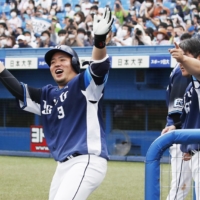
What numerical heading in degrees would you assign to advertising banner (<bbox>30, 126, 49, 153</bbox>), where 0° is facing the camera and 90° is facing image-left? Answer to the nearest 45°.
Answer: approximately 0°

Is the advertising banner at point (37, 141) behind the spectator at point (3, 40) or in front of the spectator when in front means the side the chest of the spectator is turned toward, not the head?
in front

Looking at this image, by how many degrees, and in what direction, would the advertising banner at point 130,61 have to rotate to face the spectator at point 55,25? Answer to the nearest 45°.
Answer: approximately 135° to its right

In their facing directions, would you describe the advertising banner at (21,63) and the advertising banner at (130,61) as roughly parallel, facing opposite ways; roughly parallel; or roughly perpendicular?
roughly parallel

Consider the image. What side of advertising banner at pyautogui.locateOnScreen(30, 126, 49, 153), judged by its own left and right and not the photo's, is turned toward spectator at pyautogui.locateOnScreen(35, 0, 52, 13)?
back

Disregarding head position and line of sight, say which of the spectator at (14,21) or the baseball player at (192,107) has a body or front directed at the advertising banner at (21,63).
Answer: the spectator

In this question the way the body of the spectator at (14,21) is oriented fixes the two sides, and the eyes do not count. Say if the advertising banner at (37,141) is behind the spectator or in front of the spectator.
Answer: in front

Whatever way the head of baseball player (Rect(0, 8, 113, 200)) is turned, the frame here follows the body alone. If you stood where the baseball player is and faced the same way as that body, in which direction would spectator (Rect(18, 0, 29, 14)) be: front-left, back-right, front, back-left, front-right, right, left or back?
back-right

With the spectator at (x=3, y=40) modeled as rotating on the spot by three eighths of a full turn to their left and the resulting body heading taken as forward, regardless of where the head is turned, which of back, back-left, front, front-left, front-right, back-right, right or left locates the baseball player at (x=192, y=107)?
back-right

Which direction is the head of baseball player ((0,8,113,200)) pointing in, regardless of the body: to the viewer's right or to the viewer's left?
to the viewer's left

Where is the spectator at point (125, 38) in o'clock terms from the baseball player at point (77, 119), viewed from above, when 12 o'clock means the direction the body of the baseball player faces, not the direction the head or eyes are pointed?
The spectator is roughly at 5 o'clock from the baseball player.

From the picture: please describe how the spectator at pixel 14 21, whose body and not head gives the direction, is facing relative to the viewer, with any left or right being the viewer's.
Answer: facing the viewer

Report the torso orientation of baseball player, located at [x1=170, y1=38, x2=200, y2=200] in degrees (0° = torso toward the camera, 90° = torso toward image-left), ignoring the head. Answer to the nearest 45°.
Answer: approximately 45°

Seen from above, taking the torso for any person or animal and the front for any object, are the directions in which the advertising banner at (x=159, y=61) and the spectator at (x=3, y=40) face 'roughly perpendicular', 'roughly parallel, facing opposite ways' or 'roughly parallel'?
roughly parallel

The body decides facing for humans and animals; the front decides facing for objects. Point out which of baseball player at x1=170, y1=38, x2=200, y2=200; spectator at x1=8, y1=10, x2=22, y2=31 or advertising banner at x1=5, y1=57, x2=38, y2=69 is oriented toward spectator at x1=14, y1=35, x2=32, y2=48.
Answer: spectator at x1=8, y1=10, x2=22, y2=31

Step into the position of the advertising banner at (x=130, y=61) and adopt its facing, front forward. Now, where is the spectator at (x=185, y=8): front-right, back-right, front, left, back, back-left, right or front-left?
back-left

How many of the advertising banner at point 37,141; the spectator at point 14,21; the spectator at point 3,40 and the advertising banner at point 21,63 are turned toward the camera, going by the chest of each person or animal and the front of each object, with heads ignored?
4
